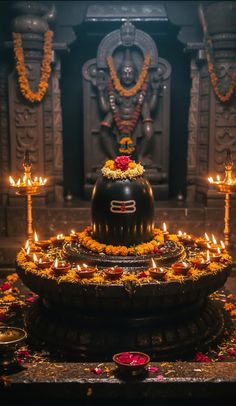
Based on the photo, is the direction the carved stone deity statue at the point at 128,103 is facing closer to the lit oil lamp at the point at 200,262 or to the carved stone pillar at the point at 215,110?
the lit oil lamp

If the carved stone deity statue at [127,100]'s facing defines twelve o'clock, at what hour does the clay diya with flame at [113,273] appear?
The clay diya with flame is roughly at 12 o'clock from the carved stone deity statue.

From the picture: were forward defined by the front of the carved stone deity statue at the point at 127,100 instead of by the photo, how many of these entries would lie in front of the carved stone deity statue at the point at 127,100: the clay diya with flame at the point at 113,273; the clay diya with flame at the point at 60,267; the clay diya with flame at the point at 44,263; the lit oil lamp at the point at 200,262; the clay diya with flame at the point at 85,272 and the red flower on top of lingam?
6

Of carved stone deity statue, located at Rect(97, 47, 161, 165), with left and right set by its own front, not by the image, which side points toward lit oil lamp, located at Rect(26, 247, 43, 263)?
front

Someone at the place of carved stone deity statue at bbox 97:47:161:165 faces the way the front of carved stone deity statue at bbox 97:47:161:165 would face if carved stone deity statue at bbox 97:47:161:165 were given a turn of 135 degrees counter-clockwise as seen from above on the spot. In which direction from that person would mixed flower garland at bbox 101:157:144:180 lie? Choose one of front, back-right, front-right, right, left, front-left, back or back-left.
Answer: back-right

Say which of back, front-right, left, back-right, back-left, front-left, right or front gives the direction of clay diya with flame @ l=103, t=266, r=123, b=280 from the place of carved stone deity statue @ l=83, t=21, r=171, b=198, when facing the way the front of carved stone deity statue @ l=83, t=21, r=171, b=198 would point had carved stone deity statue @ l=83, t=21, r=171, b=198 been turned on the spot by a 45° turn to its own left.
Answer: front-right

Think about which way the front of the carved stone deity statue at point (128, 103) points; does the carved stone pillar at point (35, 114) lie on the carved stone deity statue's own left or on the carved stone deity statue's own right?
on the carved stone deity statue's own right

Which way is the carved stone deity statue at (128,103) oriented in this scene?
toward the camera

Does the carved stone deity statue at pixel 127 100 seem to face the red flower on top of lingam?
yes

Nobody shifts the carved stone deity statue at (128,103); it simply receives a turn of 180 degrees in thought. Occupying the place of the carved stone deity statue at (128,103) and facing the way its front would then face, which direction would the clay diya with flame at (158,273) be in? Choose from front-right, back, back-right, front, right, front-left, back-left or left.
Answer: back

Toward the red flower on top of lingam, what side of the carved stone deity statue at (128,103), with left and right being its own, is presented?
front

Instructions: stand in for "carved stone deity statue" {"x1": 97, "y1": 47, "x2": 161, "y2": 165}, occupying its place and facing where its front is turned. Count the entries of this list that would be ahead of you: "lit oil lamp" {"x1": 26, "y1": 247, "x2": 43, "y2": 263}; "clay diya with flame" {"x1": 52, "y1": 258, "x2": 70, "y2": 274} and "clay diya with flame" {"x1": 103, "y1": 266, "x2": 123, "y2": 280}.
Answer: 3

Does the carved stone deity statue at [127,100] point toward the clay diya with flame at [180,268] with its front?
yes

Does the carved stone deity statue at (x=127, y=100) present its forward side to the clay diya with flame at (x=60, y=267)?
yes

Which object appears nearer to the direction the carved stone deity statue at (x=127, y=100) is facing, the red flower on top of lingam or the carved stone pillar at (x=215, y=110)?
the red flower on top of lingam

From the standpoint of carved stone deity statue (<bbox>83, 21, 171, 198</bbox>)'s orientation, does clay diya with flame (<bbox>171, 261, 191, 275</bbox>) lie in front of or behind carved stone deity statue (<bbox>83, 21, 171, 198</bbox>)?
in front

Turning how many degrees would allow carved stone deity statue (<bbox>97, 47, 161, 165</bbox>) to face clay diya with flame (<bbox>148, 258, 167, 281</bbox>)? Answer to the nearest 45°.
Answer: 0° — it already faces it
